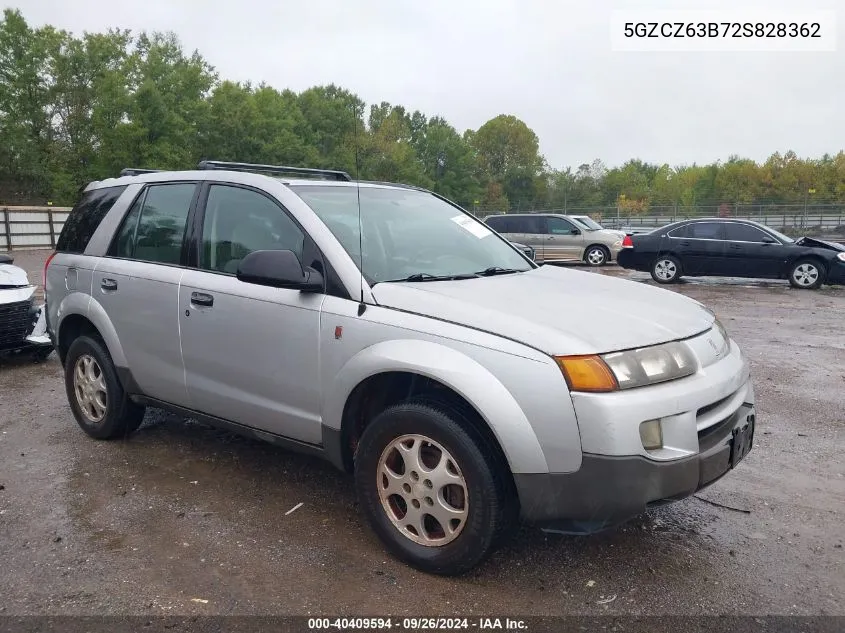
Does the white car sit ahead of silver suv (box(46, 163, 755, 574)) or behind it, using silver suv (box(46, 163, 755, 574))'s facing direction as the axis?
behind

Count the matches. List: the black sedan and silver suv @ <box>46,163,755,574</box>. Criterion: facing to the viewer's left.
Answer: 0

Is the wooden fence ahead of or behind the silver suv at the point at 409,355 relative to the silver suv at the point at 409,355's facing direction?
behind

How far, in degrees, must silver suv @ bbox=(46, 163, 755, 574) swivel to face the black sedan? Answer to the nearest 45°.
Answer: approximately 90° to its left

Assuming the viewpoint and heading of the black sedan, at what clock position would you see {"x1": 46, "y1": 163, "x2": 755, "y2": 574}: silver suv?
The silver suv is roughly at 3 o'clock from the black sedan.

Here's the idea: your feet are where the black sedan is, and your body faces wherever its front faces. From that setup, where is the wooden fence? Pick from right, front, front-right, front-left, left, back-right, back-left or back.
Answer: back

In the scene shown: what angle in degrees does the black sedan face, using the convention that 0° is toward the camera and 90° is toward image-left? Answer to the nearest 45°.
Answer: approximately 270°

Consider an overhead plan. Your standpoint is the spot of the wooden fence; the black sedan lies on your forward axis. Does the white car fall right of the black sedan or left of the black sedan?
right

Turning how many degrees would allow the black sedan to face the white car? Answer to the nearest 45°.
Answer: approximately 135° to its right
